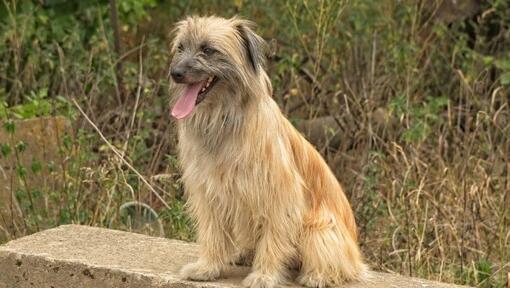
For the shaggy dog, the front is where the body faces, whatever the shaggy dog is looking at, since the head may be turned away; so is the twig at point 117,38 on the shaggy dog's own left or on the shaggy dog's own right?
on the shaggy dog's own right

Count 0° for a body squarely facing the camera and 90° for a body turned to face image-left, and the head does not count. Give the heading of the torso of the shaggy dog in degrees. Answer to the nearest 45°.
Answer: approximately 45°
